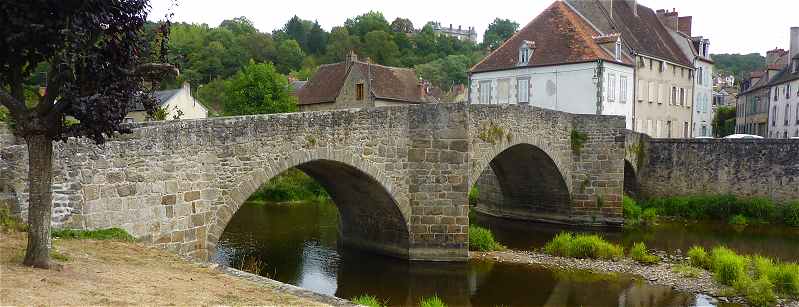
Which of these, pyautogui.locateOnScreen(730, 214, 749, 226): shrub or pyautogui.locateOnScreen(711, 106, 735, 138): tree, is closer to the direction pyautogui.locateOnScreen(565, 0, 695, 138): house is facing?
the shrub

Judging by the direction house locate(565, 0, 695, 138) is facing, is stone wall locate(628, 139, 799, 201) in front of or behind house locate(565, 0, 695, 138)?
in front

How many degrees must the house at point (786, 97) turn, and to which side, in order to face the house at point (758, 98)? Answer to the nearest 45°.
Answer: approximately 135° to its right

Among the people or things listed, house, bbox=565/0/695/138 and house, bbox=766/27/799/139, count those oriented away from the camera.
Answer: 0

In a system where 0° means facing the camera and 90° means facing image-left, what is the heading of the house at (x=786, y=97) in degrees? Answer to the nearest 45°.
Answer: approximately 45°

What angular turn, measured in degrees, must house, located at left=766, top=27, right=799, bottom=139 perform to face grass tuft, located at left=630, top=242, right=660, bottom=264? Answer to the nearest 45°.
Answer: approximately 45° to its left

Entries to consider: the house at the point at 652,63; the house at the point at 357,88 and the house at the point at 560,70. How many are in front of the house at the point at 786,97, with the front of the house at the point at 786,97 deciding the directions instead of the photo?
3
